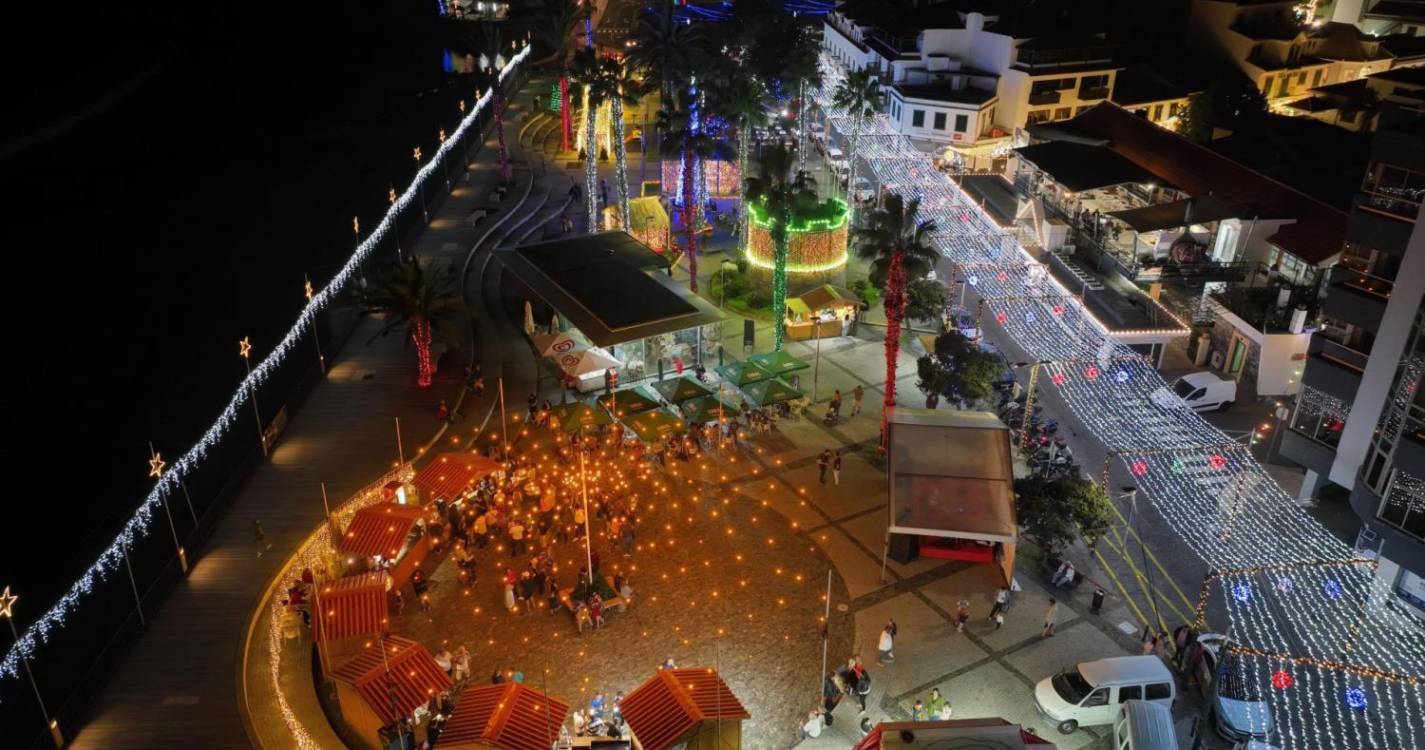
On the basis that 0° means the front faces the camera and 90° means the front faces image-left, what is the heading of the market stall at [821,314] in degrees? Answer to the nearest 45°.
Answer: approximately 0°

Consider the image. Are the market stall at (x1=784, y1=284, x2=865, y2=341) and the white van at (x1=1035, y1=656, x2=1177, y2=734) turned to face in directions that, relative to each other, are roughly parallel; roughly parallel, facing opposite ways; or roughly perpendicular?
roughly perpendicular

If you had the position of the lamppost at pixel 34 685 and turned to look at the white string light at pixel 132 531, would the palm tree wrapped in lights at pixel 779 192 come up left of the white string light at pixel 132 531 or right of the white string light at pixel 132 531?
right

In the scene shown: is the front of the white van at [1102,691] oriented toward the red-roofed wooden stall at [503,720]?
yes

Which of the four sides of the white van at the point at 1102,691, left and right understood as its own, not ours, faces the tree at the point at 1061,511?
right

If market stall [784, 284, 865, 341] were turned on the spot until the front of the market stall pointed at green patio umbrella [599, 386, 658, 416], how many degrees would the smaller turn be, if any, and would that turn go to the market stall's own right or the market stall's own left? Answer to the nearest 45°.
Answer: approximately 45° to the market stall's own right

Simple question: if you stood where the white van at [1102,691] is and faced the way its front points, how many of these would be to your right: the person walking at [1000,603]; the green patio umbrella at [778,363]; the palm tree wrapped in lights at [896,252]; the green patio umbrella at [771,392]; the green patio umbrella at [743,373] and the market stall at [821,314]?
6

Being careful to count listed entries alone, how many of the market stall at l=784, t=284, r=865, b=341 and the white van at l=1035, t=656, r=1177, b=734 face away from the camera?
0

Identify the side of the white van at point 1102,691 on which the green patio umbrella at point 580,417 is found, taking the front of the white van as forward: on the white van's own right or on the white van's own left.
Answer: on the white van's own right

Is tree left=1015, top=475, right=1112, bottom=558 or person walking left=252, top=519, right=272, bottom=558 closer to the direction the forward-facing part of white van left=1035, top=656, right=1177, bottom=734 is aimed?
the person walking

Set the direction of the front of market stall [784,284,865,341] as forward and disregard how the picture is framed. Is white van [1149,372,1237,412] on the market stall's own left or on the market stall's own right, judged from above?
on the market stall's own left

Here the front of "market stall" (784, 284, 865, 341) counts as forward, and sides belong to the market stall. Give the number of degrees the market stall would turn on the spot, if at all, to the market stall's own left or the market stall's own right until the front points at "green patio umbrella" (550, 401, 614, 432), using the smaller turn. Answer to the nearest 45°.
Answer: approximately 45° to the market stall's own right

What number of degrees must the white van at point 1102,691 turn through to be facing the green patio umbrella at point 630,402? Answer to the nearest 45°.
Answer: approximately 45° to its right

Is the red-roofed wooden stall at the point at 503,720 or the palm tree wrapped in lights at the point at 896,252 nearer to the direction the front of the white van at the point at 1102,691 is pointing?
the red-roofed wooden stall

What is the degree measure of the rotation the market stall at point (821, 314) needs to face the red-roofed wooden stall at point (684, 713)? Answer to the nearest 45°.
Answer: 0° — it already faces it

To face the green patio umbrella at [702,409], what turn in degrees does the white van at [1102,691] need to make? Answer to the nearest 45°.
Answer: approximately 90° to its right

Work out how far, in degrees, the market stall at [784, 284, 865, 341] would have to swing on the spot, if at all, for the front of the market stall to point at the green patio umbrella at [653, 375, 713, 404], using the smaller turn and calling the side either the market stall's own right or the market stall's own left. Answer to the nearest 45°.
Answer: approximately 45° to the market stall's own right

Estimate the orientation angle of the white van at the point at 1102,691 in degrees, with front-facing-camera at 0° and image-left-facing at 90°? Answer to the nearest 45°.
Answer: approximately 45°

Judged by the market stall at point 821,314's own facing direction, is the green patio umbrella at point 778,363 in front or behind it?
in front

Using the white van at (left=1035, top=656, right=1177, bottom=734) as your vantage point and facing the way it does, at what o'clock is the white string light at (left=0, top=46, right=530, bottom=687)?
The white string light is roughly at 1 o'clock from the white van.

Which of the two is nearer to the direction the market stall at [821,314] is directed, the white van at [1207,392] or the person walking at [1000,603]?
the person walking
